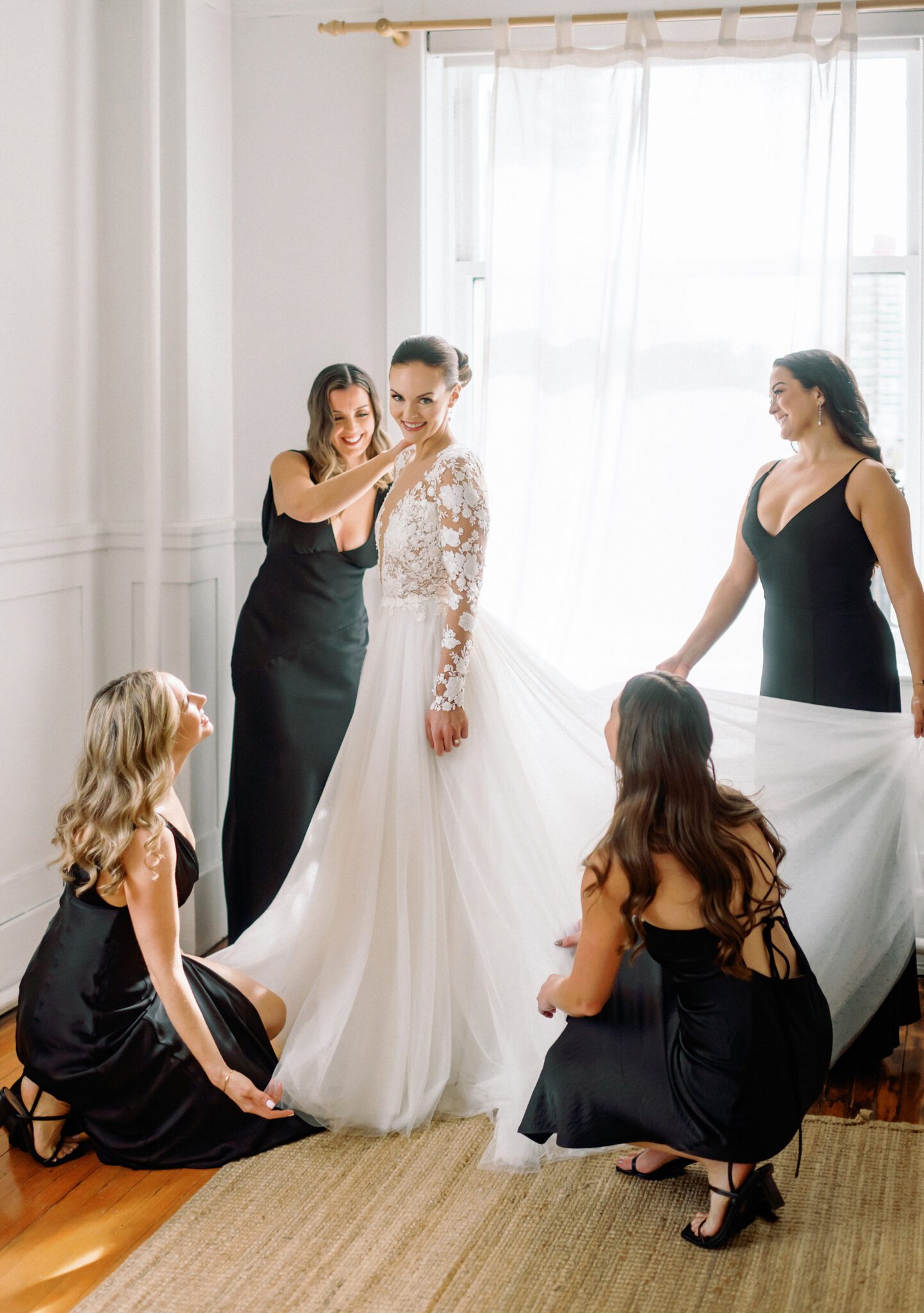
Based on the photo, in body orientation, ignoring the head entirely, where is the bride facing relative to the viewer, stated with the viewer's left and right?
facing the viewer and to the left of the viewer

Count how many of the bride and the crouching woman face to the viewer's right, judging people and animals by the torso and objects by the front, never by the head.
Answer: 0

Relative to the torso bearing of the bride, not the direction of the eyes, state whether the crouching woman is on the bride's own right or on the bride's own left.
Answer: on the bride's own left

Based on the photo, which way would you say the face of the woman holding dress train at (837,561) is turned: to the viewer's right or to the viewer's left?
to the viewer's left

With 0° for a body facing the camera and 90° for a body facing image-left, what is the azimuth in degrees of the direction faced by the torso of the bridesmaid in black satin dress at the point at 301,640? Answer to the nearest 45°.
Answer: approximately 315°

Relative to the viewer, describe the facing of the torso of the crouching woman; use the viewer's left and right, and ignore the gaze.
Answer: facing away from the viewer and to the left of the viewer

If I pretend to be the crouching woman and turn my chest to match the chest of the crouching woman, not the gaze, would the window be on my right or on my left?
on my right

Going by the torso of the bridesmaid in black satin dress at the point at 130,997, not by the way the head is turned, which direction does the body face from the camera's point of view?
to the viewer's right
